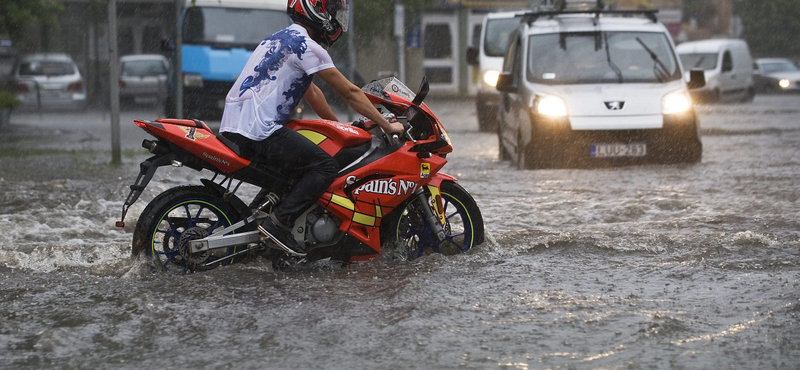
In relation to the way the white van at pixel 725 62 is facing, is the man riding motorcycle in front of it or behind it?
in front

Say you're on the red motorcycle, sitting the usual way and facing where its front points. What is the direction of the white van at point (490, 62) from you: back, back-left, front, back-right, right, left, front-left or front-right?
left

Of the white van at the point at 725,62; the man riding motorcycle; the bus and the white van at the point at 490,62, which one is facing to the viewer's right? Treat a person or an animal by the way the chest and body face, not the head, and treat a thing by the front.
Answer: the man riding motorcycle

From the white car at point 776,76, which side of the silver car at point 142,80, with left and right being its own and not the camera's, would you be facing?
right

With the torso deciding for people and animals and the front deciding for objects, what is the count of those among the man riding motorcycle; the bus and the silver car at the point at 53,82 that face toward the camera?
1

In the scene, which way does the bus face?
toward the camera

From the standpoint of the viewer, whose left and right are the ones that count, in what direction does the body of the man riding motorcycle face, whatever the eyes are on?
facing to the right of the viewer

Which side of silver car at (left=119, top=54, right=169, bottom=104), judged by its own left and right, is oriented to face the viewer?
back

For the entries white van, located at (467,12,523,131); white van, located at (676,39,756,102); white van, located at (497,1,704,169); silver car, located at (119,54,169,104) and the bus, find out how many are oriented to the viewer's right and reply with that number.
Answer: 0

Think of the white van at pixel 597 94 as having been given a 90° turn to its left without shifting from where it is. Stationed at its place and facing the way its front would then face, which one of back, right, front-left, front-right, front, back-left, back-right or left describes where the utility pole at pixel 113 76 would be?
back

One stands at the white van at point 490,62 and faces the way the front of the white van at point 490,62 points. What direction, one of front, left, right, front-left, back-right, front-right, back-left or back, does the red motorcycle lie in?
front

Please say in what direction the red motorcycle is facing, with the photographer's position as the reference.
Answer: facing to the right of the viewer

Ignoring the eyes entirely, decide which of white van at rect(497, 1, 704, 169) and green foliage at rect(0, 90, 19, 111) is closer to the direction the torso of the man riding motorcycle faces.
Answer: the white van

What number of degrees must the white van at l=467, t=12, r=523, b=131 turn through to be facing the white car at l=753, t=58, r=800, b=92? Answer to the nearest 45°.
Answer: approximately 135° to its left

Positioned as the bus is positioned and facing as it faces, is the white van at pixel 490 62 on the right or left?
on its left

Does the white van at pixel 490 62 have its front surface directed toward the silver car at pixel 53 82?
no

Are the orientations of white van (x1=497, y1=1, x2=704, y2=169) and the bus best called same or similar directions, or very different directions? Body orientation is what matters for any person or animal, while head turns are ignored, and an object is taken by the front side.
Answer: same or similar directions
